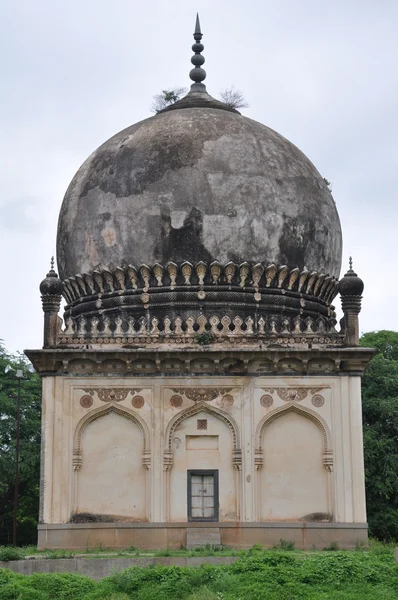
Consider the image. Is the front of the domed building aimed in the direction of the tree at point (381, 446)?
no

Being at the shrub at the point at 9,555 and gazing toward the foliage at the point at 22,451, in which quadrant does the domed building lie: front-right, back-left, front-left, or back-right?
front-right

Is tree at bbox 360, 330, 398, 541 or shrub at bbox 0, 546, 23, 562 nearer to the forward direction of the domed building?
the shrub

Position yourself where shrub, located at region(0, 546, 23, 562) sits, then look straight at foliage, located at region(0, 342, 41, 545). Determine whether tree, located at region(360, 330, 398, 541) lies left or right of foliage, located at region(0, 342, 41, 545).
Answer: right

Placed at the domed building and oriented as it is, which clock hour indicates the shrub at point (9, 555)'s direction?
The shrub is roughly at 2 o'clock from the domed building.

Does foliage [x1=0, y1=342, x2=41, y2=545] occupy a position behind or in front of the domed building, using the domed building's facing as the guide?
behind

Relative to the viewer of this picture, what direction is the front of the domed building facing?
facing the viewer
